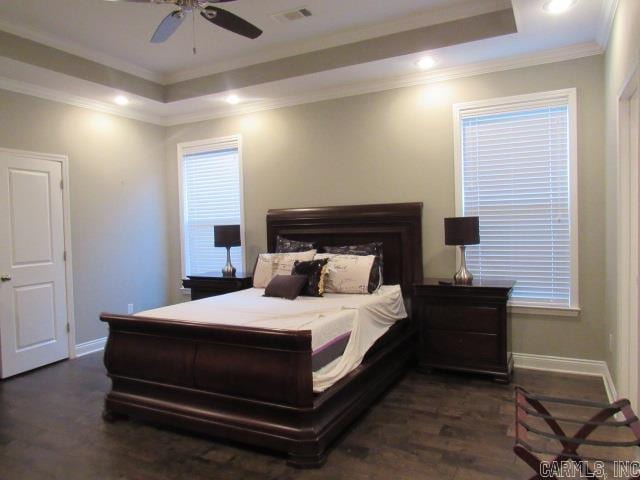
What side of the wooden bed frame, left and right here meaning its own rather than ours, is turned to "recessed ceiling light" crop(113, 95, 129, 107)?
right

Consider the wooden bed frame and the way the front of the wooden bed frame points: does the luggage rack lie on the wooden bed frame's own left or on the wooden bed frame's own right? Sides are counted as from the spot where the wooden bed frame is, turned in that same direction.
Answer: on the wooden bed frame's own left

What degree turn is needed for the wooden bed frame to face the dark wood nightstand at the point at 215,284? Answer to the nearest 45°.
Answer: approximately 135° to its right

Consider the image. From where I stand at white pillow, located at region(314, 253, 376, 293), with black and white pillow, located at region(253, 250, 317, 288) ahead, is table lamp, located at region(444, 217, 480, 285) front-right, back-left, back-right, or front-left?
back-right

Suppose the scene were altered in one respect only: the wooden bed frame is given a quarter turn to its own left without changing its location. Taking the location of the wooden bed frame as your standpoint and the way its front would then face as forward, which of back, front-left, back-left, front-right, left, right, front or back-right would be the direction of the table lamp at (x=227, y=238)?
back-left

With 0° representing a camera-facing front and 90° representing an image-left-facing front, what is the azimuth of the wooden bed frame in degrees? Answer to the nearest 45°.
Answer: approximately 45°

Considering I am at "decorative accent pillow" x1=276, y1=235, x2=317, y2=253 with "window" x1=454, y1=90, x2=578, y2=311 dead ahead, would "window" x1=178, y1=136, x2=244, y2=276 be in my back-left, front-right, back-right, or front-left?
back-left

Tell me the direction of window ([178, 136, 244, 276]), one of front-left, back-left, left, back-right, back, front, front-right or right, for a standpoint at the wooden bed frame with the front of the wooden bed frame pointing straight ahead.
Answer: back-right

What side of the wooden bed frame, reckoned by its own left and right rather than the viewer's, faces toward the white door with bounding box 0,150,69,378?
right
